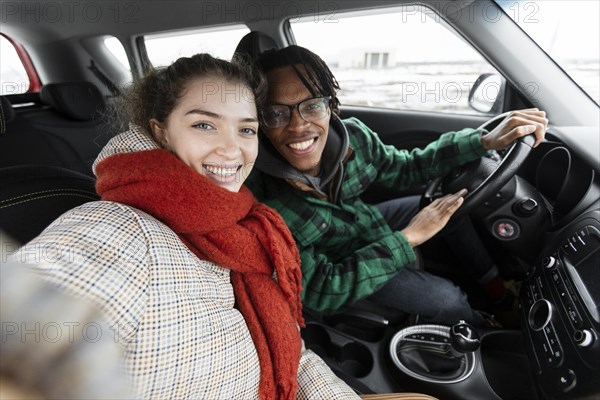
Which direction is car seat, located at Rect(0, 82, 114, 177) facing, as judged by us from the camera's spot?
facing the viewer and to the right of the viewer

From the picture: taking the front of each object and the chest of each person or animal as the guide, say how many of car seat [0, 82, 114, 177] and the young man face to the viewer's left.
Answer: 0

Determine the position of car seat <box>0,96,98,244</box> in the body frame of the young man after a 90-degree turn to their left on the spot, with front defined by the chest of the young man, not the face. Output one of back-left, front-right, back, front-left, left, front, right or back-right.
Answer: back

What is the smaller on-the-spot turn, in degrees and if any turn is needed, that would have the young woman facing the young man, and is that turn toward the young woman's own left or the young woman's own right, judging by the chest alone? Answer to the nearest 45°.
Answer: approximately 90° to the young woman's own left

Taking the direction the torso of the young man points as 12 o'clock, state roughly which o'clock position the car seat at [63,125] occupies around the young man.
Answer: The car seat is roughly at 5 o'clock from the young man.

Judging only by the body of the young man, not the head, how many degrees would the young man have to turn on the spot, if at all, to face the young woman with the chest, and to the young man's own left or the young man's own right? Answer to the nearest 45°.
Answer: approximately 45° to the young man's own right

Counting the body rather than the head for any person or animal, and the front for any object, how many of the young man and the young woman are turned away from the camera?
0
